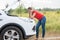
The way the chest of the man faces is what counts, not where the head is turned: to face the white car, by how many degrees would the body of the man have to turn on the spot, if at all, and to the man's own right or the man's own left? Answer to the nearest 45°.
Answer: approximately 45° to the man's own left

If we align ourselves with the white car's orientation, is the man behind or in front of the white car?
in front

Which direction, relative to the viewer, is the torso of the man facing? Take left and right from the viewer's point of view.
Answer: facing to the left of the viewer

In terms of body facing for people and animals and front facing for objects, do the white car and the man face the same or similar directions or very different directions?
very different directions
